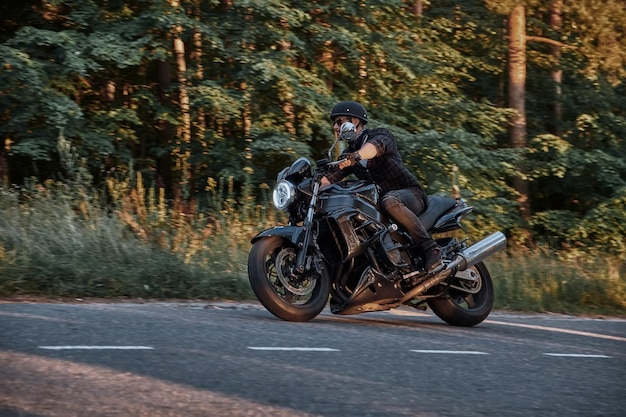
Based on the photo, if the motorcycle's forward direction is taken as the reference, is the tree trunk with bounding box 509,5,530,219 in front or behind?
behind

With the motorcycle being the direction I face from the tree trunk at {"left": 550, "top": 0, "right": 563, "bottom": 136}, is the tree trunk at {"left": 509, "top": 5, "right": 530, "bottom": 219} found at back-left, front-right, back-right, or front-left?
front-right

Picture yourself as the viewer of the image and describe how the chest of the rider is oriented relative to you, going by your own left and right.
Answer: facing the viewer and to the left of the viewer

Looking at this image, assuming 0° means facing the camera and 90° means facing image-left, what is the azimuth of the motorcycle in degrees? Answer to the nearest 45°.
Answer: approximately 45°

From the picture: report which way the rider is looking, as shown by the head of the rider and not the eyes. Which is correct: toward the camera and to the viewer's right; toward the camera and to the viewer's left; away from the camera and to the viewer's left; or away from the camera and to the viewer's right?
toward the camera and to the viewer's left

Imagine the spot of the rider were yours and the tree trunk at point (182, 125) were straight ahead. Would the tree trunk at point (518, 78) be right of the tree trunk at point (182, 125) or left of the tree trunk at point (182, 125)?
right

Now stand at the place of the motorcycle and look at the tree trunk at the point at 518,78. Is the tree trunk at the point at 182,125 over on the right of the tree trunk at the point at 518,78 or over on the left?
left

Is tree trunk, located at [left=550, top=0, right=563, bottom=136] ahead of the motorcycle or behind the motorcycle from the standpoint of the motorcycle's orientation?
behind

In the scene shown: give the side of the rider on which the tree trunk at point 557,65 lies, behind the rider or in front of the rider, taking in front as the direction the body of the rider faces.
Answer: behind

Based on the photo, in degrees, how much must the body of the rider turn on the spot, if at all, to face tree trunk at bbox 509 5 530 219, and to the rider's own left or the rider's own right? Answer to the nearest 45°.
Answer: approximately 135° to the rider's own right
